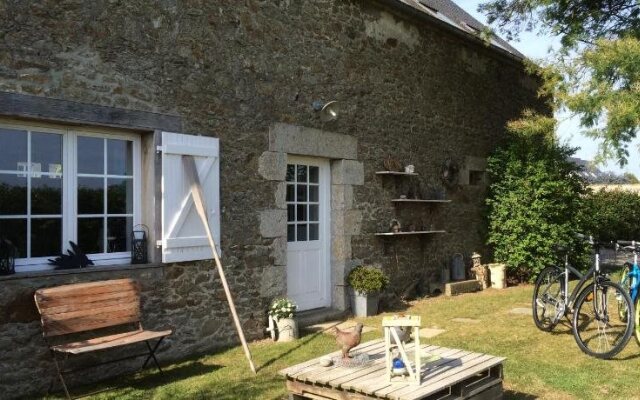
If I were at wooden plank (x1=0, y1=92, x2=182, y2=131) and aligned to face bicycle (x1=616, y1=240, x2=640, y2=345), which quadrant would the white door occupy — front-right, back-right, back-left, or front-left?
front-left

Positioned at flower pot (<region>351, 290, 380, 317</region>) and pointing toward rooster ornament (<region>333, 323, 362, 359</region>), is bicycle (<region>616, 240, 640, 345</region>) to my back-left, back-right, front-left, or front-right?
front-left

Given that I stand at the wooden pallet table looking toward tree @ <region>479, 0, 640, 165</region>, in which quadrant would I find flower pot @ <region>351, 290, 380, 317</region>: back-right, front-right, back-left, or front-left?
front-left

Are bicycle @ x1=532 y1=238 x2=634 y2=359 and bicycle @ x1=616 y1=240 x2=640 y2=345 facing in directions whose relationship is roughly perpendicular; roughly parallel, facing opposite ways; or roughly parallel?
roughly parallel

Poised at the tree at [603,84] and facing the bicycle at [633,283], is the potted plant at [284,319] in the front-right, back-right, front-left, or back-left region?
front-right
